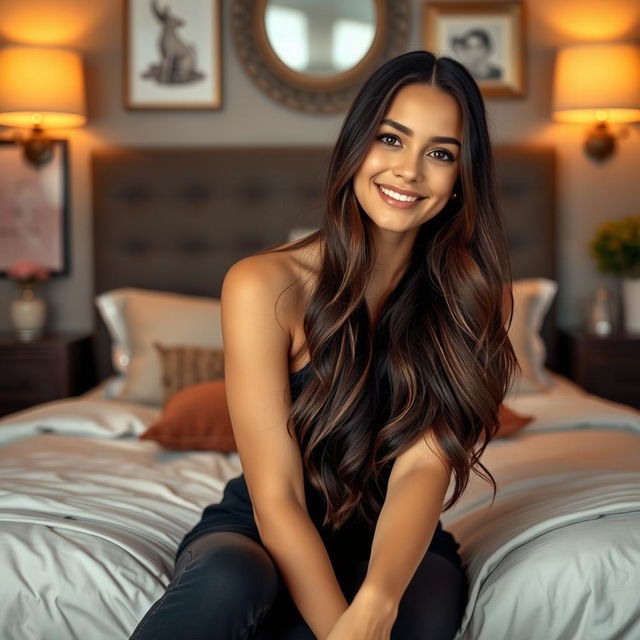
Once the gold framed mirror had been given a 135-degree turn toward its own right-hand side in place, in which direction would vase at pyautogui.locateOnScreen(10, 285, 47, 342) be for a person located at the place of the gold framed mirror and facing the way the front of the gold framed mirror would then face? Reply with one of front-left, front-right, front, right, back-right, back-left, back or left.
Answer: front-left

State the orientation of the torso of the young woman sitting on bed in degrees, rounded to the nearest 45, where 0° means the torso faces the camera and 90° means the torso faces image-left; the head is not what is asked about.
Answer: approximately 0°

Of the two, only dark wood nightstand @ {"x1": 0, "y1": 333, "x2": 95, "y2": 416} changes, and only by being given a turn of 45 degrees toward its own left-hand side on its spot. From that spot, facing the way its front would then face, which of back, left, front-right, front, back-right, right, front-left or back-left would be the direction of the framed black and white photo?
front-left

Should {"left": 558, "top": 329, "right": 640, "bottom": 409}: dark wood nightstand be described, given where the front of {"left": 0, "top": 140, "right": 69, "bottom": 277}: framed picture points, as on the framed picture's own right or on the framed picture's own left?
on the framed picture's own left

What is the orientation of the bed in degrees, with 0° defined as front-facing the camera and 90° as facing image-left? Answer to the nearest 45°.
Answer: approximately 0°

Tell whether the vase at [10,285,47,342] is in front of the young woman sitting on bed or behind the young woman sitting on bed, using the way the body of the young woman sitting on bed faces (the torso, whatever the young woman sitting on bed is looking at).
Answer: behind
